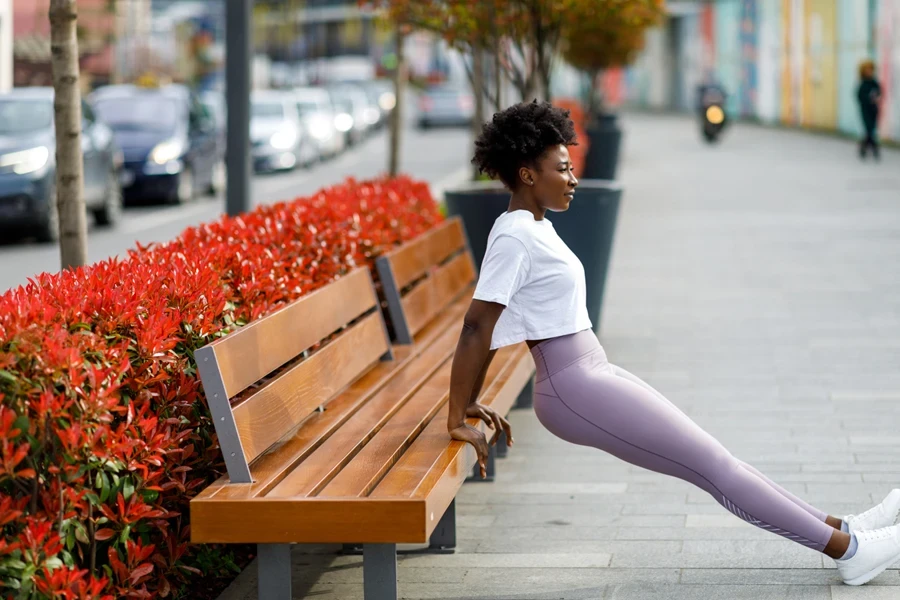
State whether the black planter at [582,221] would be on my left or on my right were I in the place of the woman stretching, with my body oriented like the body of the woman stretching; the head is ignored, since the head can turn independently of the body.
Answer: on my left

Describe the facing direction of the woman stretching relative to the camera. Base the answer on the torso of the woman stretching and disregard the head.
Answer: to the viewer's right

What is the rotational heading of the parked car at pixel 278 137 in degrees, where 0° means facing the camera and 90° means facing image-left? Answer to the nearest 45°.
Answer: approximately 45°

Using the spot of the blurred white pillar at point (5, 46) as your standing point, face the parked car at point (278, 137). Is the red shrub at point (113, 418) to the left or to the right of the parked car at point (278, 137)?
right

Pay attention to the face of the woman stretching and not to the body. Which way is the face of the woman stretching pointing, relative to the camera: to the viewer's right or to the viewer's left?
to the viewer's right

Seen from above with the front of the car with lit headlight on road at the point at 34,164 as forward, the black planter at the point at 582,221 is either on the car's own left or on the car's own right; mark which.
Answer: on the car's own left

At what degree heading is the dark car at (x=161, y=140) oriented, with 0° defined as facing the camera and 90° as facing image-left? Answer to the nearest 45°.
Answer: approximately 45°

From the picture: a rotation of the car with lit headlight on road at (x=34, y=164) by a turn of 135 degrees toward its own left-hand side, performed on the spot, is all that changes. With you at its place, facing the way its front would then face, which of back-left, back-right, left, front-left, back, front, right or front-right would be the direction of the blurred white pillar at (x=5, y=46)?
left

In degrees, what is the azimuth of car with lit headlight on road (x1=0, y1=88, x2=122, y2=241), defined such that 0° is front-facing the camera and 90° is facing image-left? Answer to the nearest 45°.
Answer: approximately 45°

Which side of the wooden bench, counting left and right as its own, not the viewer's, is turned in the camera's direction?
right

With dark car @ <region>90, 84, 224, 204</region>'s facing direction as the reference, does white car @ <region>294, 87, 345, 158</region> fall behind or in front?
behind
